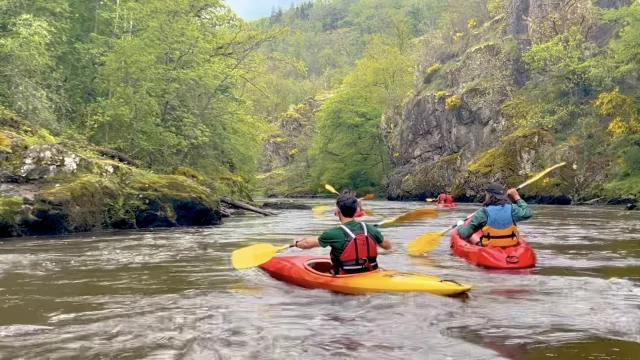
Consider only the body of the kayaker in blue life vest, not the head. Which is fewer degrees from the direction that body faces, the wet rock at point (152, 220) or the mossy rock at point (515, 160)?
the mossy rock

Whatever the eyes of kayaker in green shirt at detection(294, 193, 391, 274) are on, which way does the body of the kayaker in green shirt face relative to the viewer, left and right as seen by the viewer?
facing away from the viewer and to the left of the viewer

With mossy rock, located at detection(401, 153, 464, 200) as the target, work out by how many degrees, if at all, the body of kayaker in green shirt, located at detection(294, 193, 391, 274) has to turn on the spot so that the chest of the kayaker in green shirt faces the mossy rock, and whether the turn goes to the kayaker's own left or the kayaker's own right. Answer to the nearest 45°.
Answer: approximately 45° to the kayaker's own right

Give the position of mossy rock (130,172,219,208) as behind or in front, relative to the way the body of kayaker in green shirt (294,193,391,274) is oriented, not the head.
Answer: in front

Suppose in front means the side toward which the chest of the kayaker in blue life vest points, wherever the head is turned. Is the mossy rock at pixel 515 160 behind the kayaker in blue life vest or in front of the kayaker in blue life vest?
in front

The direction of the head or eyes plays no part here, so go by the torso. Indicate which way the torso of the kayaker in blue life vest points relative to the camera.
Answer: away from the camera

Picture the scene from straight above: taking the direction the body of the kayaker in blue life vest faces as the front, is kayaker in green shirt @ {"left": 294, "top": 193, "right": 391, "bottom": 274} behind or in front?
behind

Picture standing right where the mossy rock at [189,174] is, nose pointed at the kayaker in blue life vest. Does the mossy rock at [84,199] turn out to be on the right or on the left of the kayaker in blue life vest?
right

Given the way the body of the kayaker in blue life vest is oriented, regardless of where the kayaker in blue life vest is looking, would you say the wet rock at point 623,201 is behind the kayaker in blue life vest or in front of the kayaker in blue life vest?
in front

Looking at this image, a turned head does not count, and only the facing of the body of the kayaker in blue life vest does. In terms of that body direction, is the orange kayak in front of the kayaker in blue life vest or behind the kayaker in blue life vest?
behind

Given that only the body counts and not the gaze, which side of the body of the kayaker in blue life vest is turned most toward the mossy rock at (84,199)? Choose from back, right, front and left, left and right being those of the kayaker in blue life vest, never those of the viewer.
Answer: left

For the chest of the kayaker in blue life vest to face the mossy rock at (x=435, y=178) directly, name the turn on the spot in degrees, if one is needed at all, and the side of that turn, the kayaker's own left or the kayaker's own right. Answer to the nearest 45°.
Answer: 0° — they already face it

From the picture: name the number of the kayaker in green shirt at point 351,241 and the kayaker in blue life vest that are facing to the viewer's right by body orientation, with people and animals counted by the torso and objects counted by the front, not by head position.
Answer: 0
